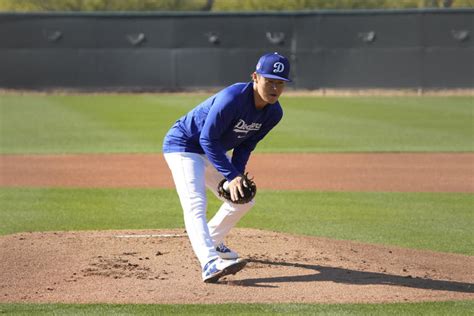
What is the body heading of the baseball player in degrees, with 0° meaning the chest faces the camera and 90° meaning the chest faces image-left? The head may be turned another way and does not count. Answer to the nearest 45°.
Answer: approximately 315°
